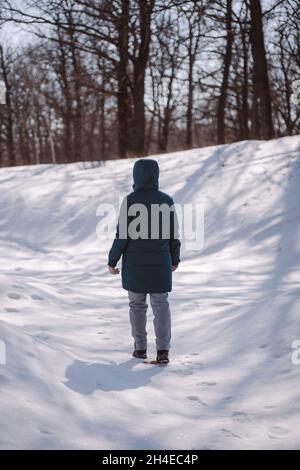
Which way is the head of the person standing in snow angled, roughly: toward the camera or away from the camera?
away from the camera

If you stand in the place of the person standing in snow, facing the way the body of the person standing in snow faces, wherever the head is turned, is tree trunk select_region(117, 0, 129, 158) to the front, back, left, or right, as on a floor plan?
front

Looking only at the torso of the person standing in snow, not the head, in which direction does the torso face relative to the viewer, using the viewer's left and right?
facing away from the viewer

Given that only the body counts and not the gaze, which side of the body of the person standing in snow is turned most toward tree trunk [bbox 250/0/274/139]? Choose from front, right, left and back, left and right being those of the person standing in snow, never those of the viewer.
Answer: front

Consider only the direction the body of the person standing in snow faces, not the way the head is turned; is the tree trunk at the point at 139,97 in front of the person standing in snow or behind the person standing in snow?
in front

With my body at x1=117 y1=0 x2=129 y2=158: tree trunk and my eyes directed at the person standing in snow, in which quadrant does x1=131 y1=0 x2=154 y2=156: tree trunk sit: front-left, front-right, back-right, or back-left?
front-left
